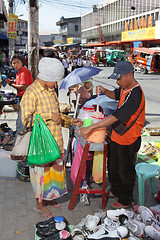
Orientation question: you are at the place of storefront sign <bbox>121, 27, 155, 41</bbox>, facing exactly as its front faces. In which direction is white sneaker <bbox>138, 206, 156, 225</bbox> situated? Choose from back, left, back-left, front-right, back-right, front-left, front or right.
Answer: front-left

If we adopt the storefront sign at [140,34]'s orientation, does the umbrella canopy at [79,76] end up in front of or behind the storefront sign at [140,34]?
in front

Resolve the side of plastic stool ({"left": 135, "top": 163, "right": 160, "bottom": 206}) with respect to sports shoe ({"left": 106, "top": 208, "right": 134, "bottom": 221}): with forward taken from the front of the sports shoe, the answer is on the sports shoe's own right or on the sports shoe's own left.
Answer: on the sports shoe's own right

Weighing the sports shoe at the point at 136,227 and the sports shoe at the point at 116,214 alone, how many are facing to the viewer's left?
1

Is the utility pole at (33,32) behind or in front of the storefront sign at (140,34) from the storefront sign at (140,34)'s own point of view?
in front

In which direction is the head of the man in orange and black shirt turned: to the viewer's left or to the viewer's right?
to the viewer's left

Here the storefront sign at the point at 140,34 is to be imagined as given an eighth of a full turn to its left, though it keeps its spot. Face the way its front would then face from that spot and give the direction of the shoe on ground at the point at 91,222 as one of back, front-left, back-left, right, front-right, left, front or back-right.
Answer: front

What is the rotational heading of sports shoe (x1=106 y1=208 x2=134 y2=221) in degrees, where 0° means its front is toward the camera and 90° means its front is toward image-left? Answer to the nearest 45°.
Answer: approximately 90°
